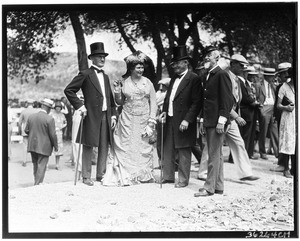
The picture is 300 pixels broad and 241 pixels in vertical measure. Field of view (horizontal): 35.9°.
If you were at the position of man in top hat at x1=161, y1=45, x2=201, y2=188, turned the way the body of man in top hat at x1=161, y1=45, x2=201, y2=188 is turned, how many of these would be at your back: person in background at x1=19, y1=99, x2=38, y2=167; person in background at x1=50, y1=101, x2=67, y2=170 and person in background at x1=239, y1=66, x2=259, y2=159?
1

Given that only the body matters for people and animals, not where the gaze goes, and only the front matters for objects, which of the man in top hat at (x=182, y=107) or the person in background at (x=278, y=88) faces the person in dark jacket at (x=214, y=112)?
the person in background at (x=278, y=88)

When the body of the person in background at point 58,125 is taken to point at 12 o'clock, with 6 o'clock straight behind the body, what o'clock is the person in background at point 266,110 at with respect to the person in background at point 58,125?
the person in background at point 266,110 is roughly at 9 o'clock from the person in background at point 58,125.

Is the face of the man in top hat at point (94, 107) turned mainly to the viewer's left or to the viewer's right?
to the viewer's right
